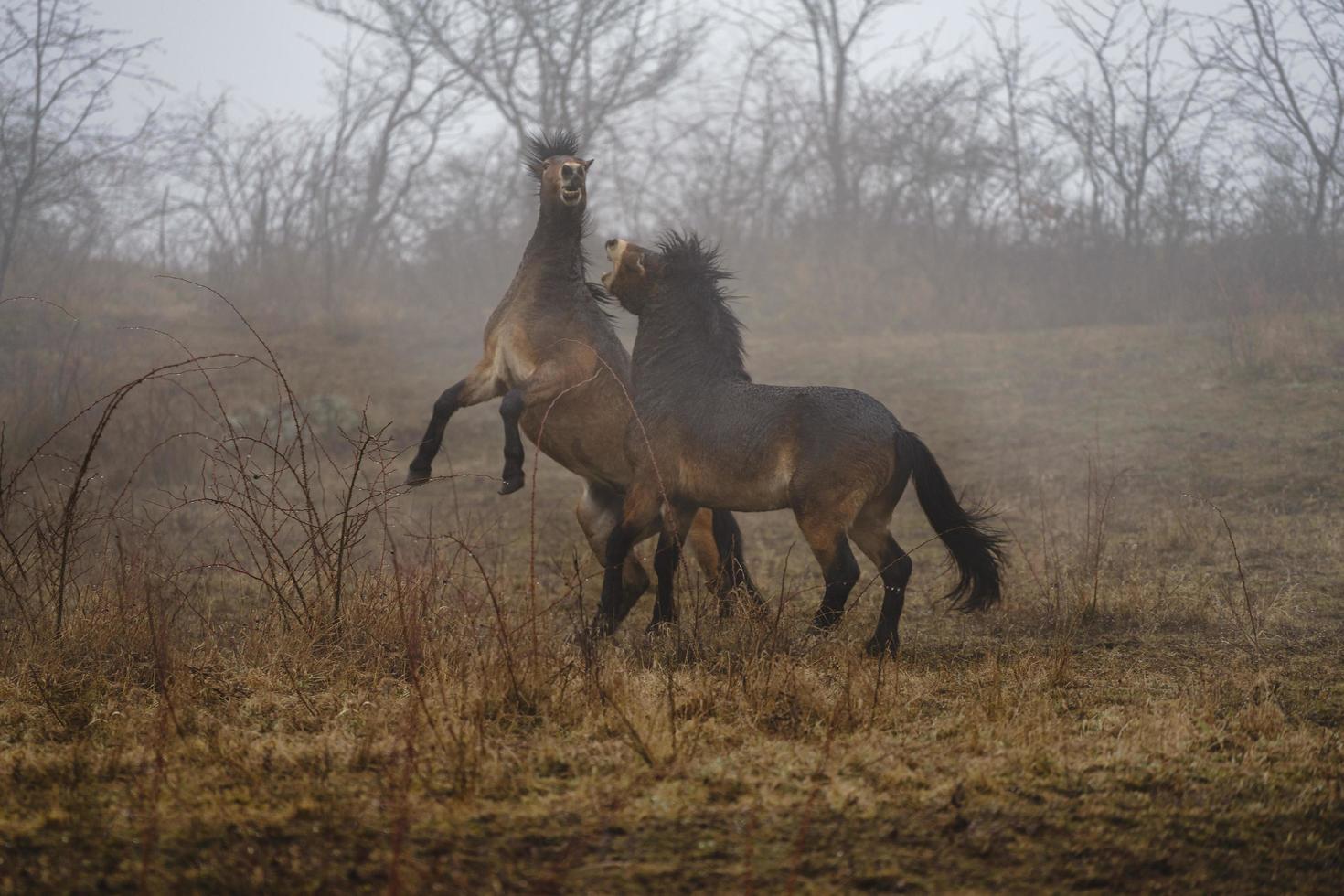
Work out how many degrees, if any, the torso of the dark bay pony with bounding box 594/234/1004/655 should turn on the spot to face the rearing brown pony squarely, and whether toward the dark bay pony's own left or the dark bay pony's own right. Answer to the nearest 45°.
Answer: approximately 45° to the dark bay pony's own right

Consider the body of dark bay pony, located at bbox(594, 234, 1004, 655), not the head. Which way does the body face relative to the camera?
to the viewer's left
